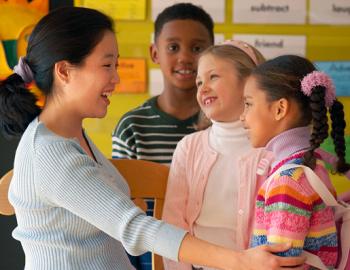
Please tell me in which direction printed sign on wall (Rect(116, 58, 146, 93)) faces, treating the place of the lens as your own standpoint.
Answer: facing the viewer

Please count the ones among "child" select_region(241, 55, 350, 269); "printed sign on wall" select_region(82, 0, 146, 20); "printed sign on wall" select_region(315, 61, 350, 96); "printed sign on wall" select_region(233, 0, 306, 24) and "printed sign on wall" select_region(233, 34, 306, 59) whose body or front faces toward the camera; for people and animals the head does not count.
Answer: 4

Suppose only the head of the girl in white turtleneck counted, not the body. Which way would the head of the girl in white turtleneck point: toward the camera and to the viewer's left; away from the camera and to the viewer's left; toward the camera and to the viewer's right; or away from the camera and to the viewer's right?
toward the camera and to the viewer's left

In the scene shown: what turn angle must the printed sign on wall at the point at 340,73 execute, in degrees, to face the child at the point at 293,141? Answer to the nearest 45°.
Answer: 0° — it already faces them

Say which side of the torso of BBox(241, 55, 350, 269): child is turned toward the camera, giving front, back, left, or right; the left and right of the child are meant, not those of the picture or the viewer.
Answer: left

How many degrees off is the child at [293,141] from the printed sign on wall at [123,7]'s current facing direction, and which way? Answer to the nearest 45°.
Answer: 0° — it already faces them

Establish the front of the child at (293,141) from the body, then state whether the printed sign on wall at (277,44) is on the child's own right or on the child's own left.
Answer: on the child's own right

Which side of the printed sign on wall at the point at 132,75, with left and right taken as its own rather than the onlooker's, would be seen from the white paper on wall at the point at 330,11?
left

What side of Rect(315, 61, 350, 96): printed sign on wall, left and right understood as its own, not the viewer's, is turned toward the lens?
front
